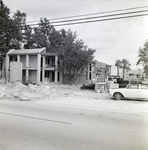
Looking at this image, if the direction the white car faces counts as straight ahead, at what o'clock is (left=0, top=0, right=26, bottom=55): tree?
The tree is roughly at 1 o'clock from the white car.

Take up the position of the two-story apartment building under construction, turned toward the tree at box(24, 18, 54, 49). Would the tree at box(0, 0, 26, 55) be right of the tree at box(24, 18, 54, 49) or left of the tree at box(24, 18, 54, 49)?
left

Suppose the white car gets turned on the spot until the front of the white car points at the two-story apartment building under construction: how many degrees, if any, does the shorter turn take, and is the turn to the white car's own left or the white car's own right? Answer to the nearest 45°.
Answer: approximately 45° to the white car's own right

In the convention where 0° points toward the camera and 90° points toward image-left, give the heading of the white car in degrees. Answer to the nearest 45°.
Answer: approximately 90°

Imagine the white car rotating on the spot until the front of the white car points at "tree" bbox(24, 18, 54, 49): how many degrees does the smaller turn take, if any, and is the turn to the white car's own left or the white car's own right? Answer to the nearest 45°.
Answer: approximately 45° to the white car's own right
